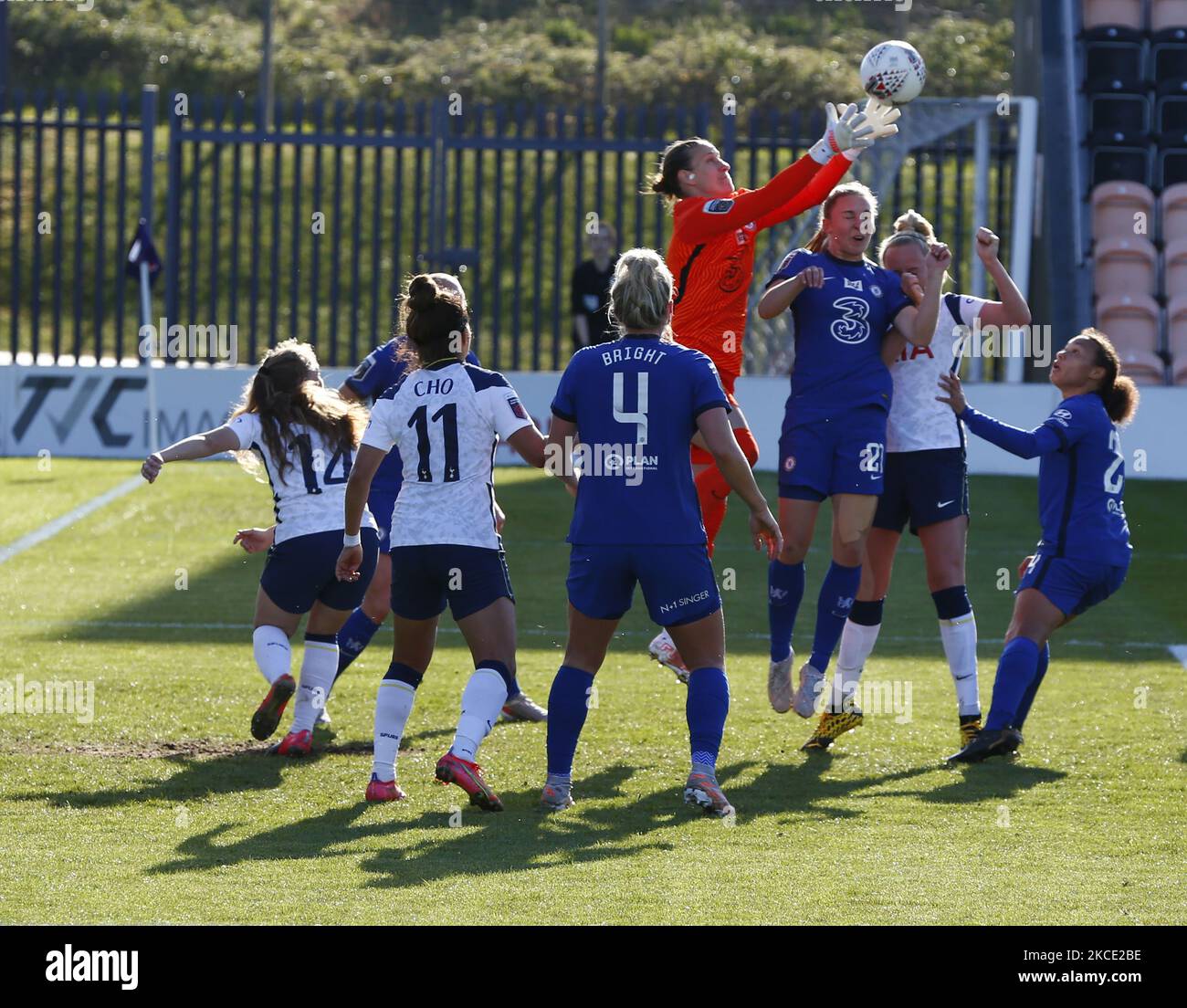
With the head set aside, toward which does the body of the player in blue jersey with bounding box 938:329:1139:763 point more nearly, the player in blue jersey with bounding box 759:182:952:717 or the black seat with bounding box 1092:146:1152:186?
the player in blue jersey

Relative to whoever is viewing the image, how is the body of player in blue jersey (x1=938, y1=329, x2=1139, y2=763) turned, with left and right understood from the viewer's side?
facing to the left of the viewer

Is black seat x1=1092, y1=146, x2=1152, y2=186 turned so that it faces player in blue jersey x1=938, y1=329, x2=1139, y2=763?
yes

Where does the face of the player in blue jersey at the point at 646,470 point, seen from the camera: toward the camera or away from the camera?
away from the camera

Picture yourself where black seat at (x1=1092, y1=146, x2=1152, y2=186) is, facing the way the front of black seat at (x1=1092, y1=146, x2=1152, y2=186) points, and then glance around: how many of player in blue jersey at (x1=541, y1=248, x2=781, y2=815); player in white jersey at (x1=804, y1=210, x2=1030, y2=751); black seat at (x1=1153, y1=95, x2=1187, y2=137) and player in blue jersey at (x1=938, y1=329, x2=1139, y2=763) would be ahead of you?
3

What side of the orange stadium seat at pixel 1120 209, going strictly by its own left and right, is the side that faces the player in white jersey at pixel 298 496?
front

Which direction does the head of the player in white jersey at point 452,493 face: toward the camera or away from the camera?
away from the camera

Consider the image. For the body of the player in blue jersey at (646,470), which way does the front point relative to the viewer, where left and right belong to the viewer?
facing away from the viewer

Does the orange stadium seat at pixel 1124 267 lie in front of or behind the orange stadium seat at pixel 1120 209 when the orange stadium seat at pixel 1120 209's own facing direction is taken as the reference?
in front

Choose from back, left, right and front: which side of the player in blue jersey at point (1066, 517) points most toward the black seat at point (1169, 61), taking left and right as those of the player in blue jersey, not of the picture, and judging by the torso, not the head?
right

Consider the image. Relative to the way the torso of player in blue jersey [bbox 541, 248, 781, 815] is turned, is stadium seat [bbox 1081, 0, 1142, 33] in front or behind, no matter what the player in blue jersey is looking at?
in front
